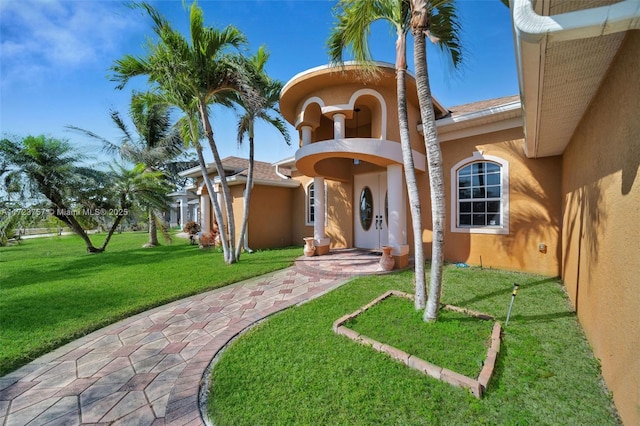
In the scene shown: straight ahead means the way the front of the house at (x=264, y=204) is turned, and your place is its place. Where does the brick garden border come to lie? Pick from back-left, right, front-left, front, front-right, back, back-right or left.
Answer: front-left

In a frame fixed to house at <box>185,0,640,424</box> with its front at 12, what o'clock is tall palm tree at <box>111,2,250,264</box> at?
The tall palm tree is roughly at 1 o'clock from the house.

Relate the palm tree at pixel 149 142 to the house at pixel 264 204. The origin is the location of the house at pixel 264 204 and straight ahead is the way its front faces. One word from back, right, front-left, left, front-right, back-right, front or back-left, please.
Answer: right

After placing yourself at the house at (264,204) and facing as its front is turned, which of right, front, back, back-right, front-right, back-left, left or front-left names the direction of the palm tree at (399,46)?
front-left

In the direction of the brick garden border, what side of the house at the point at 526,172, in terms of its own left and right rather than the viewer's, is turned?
front

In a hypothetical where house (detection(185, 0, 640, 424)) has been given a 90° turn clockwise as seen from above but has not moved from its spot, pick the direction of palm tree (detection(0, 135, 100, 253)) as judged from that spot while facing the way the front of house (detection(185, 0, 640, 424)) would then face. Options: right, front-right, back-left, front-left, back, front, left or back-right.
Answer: front-left

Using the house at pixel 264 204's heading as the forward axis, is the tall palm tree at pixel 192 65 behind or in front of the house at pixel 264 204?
in front

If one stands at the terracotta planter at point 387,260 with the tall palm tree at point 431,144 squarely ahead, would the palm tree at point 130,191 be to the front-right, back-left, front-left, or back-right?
back-right
